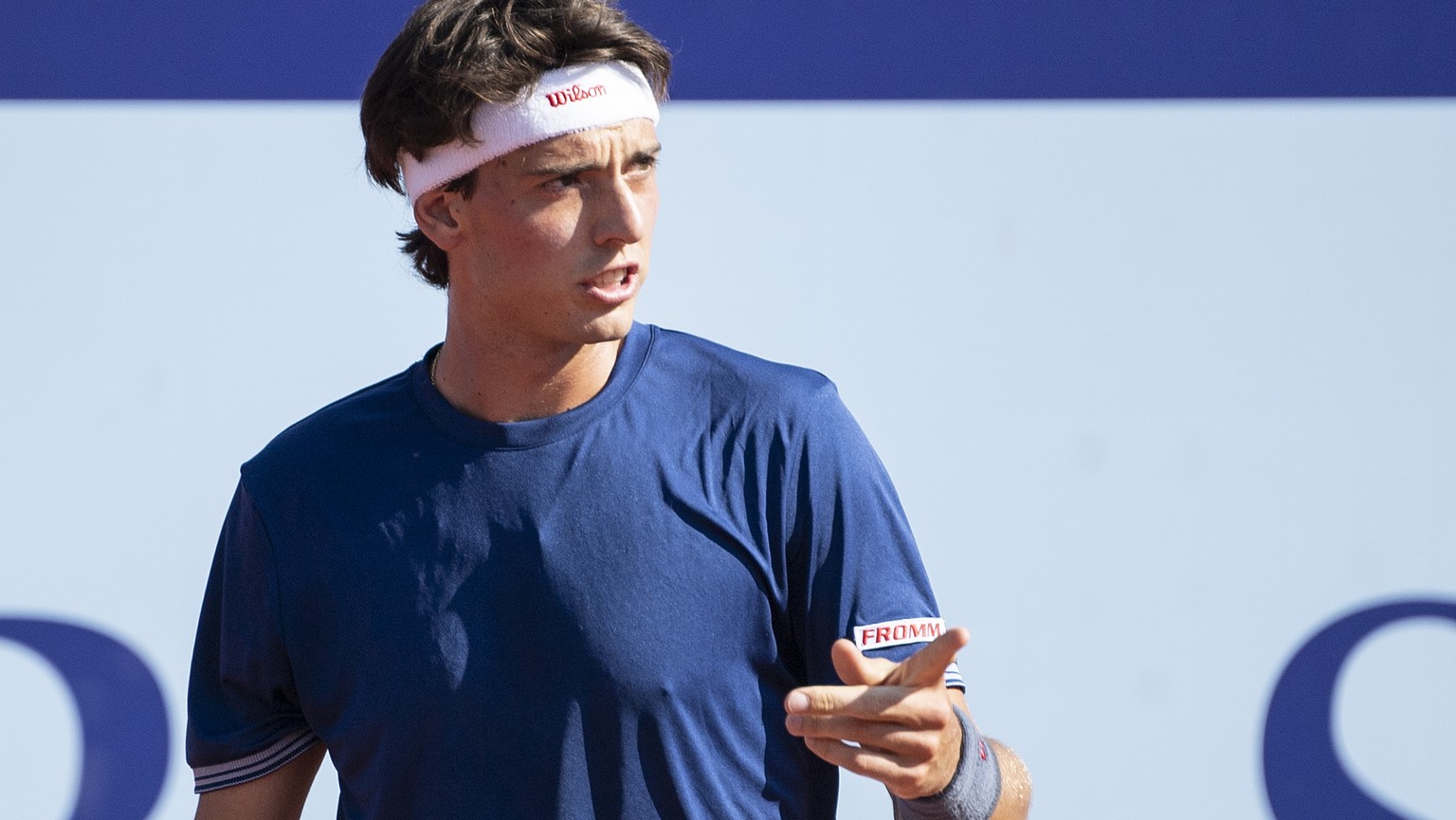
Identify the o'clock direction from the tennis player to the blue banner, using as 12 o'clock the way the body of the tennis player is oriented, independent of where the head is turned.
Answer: The blue banner is roughly at 7 o'clock from the tennis player.

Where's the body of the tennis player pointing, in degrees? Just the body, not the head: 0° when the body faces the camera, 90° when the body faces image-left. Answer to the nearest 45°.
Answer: approximately 0°
